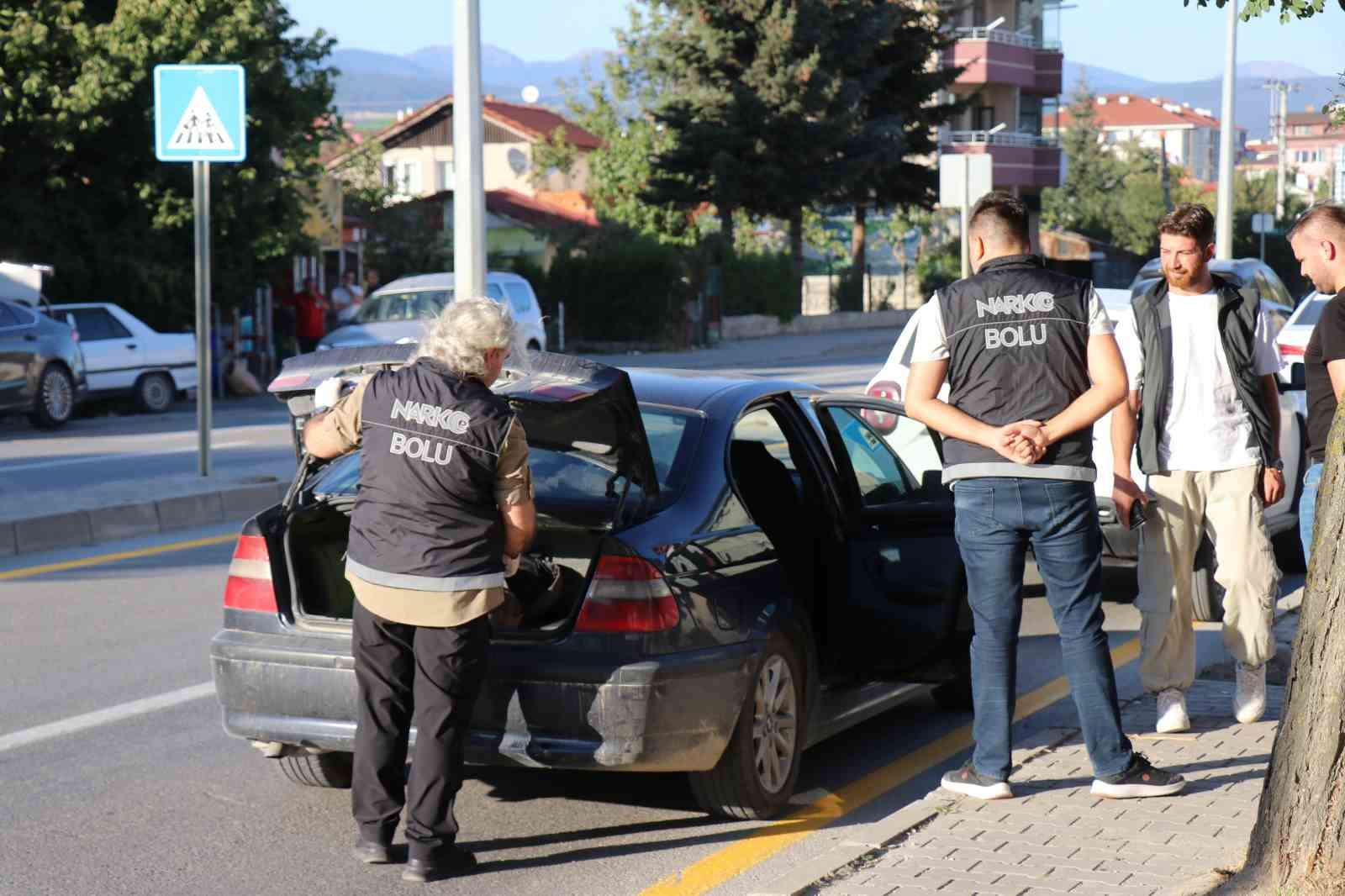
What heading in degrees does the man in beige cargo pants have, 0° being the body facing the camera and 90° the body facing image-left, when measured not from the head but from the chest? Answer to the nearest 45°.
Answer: approximately 0°

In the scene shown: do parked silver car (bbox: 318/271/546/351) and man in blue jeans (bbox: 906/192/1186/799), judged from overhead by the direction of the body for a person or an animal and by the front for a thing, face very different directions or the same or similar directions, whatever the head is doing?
very different directions

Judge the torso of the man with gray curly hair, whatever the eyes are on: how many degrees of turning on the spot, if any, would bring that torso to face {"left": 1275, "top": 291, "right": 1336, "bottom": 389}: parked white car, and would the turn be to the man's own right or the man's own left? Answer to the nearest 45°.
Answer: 0° — they already face it

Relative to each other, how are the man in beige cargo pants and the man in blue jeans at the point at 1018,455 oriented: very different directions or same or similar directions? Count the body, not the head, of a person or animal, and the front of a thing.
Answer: very different directions

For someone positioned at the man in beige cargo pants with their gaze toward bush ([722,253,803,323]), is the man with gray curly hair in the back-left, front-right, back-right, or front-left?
back-left

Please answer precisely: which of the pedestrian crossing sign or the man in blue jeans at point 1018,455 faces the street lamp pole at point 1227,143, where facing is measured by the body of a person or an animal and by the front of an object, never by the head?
the man in blue jeans

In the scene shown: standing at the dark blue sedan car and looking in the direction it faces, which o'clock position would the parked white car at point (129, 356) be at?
The parked white car is roughly at 10 o'clock from the dark blue sedan car.

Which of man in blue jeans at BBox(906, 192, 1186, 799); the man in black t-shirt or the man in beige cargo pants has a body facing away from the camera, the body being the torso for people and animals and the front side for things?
the man in blue jeans

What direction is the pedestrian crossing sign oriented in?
toward the camera

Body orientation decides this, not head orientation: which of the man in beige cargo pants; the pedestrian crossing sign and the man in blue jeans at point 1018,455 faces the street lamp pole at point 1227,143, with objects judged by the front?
the man in blue jeans

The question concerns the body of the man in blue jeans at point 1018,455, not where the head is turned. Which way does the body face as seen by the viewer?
away from the camera

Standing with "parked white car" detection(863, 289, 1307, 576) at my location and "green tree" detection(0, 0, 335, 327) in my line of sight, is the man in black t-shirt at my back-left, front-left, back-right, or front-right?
back-left

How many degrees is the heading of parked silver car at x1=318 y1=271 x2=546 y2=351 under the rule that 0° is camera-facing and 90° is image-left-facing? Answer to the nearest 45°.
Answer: approximately 45°

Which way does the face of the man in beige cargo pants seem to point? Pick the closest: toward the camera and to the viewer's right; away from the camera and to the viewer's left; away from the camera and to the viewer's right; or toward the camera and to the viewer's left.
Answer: toward the camera and to the viewer's left

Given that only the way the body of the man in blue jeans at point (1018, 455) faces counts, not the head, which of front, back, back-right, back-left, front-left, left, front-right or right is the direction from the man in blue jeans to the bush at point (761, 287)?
front

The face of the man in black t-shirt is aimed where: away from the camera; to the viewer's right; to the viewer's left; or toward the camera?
to the viewer's left

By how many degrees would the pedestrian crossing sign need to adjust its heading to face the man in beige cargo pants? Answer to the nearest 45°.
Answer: approximately 45° to its left

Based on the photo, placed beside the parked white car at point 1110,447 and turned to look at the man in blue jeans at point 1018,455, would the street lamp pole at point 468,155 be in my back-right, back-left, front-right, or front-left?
back-right

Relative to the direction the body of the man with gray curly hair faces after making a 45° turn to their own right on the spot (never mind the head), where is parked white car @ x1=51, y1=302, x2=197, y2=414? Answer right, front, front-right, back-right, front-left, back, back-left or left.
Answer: left
